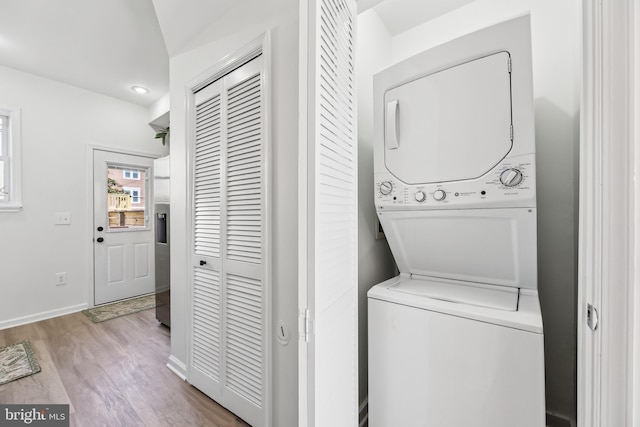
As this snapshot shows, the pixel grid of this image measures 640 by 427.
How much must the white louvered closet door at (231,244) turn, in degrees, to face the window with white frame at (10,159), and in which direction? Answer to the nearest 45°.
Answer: approximately 90° to its right

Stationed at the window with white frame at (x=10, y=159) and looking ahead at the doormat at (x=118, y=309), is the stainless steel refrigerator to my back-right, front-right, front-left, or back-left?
front-right

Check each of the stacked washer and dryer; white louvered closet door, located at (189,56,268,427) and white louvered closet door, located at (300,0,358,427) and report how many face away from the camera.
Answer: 0

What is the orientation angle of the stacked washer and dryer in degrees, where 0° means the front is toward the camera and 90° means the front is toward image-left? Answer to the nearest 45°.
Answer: approximately 45°

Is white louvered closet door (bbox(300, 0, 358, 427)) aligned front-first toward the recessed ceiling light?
no

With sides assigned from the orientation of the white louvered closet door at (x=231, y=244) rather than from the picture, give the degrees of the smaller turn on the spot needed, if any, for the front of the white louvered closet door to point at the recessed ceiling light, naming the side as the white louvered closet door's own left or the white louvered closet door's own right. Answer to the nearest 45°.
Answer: approximately 90° to the white louvered closet door's own right

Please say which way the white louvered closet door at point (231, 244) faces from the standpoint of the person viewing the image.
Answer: facing the viewer and to the left of the viewer

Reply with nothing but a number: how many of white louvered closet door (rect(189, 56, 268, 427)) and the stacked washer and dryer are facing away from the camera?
0

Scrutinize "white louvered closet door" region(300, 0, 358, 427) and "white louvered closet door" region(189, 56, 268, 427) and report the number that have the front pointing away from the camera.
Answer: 0

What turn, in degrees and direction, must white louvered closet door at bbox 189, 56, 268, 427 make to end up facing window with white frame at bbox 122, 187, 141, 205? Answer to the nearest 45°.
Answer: approximately 90° to its right

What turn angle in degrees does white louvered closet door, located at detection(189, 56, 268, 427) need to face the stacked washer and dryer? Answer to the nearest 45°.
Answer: approximately 90° to its left

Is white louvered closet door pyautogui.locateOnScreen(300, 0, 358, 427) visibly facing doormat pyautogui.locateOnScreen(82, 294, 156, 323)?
no

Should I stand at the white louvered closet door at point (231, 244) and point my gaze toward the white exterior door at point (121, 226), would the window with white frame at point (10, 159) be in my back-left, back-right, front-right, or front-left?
front-left
